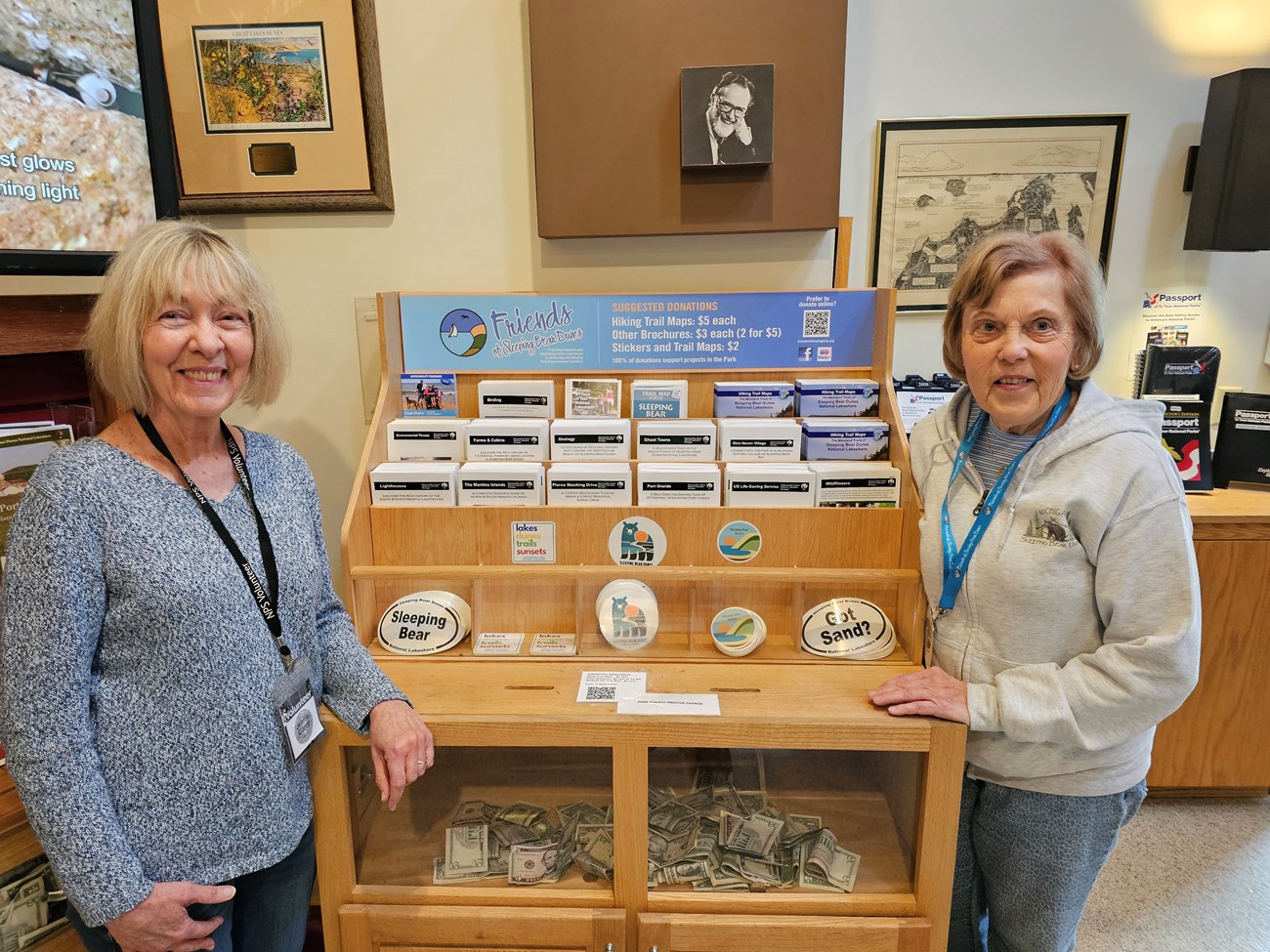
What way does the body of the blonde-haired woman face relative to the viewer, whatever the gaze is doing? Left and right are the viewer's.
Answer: facing the viewer and to the right of the viewer

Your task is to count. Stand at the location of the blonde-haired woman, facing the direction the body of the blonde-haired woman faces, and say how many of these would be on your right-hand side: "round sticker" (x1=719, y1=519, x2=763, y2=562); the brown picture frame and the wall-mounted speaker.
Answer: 0

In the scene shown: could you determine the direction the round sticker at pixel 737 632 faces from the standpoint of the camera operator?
facing the viewer

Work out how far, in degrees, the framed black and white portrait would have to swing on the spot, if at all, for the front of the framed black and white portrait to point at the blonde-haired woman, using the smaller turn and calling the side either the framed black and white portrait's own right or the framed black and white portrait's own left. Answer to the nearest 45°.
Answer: approximately 45° to the framed black and white portrait's own right

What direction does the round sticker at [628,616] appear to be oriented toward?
toward the camera

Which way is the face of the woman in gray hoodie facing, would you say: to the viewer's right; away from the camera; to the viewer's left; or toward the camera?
toward the camera

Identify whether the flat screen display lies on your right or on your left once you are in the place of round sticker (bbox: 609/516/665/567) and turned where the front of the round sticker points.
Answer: on your right

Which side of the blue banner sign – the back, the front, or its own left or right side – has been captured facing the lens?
front

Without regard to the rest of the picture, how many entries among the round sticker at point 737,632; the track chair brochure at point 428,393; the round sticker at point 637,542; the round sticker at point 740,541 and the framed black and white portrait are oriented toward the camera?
5

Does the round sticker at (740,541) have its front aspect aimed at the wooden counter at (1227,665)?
no

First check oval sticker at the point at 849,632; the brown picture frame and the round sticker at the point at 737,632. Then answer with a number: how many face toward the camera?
3

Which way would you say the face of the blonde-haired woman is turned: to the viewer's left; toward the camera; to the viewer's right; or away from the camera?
toward the camera

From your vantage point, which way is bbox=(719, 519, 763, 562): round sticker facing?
toward the camera

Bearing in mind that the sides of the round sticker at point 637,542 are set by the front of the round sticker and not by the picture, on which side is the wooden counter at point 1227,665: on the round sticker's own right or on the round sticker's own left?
on the round sticker's own left

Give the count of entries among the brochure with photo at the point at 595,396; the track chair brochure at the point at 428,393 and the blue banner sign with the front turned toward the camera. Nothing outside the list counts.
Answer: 3
